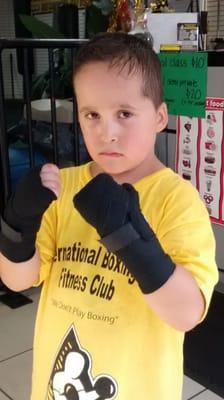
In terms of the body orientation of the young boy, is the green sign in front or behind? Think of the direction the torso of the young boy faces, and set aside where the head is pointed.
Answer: behind

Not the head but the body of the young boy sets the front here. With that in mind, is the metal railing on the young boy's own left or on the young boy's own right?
on the young boy's own right

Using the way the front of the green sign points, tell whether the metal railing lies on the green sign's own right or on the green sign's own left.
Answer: on the green sign's own right

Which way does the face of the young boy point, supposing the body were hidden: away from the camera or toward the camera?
toward the camera

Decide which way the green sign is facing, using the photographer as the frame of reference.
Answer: facing the viewer

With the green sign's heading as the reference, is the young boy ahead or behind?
ahead

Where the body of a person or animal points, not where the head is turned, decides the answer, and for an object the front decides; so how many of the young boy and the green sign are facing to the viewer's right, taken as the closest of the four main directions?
0

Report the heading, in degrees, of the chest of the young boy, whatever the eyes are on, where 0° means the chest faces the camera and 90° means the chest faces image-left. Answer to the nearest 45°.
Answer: approximately 45°

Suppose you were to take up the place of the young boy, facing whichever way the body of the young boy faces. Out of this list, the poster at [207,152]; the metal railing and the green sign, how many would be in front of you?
0
